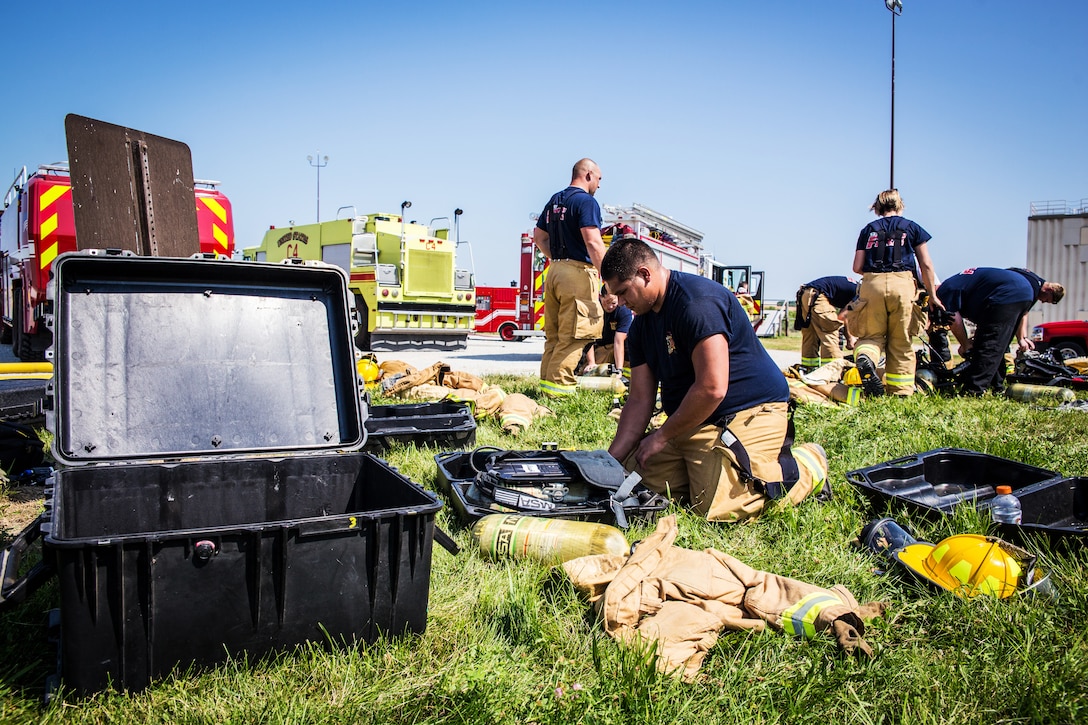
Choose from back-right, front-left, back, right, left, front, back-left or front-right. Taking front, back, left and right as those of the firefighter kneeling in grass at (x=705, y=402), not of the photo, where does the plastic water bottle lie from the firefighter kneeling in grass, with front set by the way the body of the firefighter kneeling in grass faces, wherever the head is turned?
back-left

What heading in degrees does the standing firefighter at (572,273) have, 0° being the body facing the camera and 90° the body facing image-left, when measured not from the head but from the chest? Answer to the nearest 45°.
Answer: approximately 225°

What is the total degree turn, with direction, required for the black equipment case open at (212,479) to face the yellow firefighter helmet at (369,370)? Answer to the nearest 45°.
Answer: approximately 180°

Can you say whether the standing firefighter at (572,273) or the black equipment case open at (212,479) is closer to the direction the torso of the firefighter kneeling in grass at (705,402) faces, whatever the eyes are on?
the black equipment case open

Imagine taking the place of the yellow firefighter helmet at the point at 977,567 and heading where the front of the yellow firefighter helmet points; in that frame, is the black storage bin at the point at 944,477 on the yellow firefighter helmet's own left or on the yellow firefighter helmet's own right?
on the yellow firefighter helmet's own left

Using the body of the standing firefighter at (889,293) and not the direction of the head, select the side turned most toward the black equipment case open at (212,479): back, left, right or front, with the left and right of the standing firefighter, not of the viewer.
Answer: back

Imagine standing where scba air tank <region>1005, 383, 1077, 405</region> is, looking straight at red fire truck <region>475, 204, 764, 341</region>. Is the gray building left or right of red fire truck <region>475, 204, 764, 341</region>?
right

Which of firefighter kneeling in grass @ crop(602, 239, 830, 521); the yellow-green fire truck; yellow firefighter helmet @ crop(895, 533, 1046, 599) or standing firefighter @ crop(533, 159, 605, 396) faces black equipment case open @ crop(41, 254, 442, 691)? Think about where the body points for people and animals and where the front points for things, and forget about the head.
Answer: the firefighter kneeling in grass

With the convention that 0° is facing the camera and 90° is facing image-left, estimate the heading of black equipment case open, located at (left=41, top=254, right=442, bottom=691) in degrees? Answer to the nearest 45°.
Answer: approximately 0°

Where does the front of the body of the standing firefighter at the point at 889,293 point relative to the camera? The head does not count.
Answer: away from the camera

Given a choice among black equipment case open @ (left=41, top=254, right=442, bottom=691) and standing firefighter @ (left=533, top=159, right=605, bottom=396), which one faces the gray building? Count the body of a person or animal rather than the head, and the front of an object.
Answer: the standing firefighter
